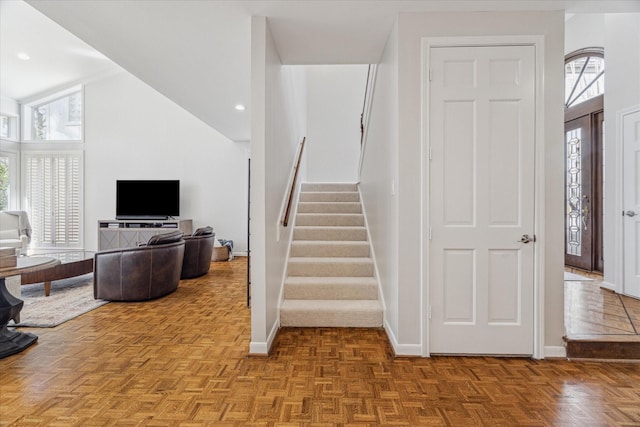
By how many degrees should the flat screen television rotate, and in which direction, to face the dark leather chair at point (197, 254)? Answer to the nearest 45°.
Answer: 0° — it already faces it

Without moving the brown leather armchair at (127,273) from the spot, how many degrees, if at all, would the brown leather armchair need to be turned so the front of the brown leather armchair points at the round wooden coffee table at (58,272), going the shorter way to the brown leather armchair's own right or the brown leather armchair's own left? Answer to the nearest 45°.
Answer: approximately 45° to the brown leather armchair's own right

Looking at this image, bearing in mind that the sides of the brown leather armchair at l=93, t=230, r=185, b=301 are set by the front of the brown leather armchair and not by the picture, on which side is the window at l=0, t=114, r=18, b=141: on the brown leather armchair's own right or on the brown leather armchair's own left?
on the brown leather armchair's own right

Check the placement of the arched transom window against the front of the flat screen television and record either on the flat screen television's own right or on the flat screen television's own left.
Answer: on the flat screen television's own left

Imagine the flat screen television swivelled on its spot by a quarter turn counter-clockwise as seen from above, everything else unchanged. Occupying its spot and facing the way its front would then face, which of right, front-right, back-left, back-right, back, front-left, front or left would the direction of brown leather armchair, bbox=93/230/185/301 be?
right

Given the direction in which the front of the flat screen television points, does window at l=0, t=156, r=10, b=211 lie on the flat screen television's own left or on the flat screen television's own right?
on the flat screen television's own right

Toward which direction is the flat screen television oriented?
toward the camera

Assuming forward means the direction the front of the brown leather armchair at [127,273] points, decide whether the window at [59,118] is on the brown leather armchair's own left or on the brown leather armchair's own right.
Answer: on the brown leather armchair's own right

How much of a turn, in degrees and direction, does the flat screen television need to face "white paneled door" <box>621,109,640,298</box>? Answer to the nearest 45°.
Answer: approximately 45° to its left

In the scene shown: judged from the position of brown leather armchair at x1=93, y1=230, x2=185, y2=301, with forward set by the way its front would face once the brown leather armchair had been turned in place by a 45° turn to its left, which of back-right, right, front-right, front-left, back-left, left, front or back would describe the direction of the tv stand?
back-right

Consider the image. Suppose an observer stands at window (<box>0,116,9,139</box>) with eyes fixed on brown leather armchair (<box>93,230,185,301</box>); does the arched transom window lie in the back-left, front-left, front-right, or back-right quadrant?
front-left

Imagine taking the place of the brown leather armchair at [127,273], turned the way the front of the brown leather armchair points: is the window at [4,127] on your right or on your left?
on your right

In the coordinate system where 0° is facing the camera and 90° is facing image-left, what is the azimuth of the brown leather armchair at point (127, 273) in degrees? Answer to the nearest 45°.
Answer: approximately 90°
